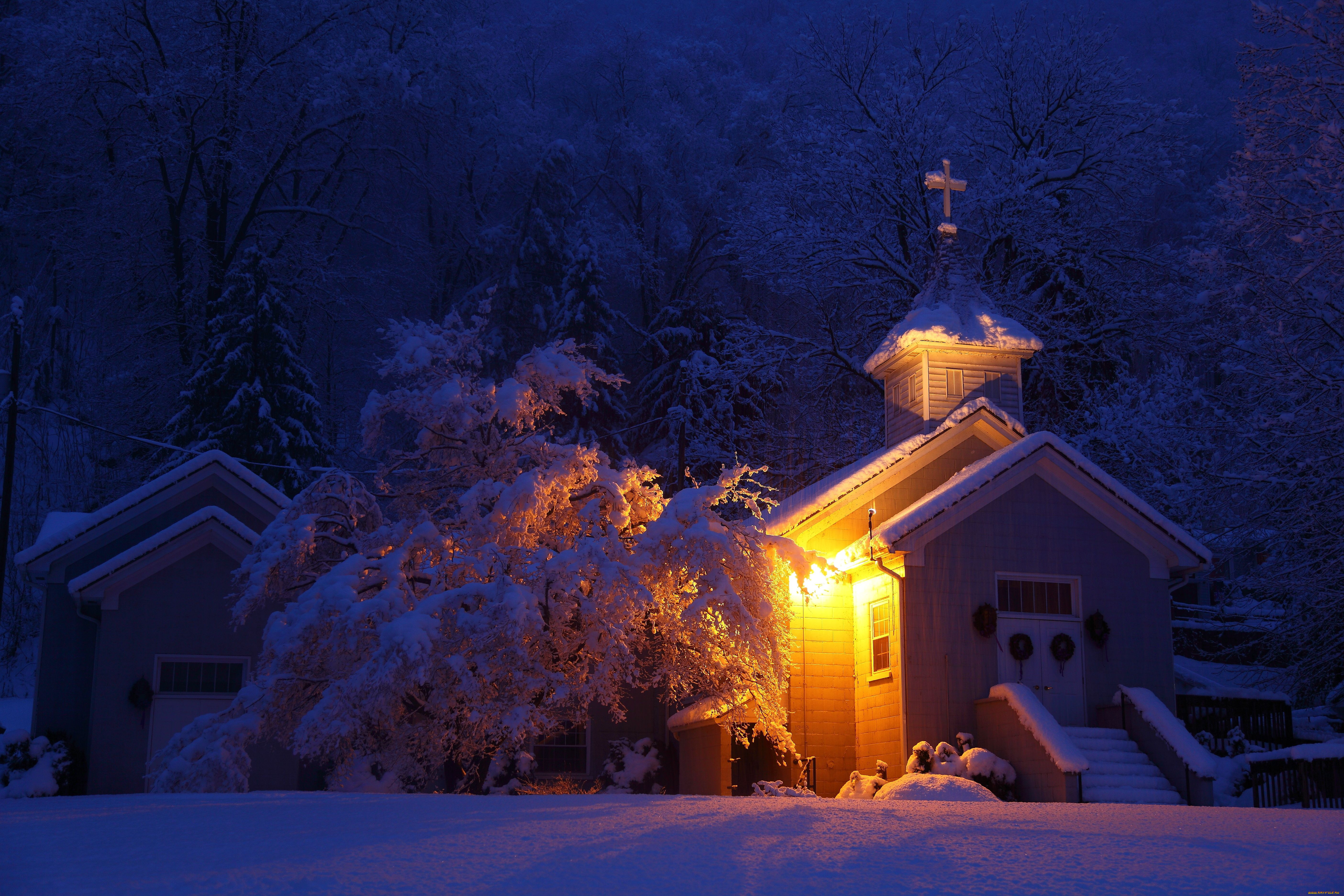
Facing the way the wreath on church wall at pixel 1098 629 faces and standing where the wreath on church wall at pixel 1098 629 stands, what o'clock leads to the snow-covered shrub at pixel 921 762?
The snow-covered shrub is roughly at 3 o'clock from the wreath on church wall.

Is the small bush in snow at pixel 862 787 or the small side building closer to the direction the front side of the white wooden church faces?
the small bush in snow

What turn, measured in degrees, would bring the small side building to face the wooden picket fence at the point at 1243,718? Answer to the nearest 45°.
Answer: approximately 45° to its left

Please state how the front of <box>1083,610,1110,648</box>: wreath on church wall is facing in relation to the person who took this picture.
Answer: facing the viewer and to the right of the viewer

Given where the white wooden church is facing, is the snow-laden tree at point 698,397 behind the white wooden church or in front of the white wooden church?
behind

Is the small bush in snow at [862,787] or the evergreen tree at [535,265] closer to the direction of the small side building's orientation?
the small bush in snow

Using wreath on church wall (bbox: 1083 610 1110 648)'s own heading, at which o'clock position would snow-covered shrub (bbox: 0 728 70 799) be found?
The snow-covered shrub is roughly at 4 o'clock from the wreath on church wall.

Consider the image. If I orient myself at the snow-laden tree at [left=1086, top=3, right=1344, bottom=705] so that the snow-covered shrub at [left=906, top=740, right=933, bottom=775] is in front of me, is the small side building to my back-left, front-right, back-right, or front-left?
front-right

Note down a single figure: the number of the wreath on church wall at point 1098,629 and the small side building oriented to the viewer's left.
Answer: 0

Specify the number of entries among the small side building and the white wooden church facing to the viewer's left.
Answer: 0
